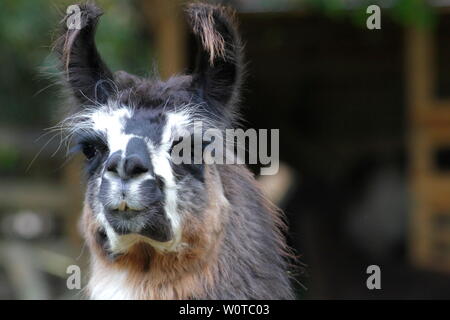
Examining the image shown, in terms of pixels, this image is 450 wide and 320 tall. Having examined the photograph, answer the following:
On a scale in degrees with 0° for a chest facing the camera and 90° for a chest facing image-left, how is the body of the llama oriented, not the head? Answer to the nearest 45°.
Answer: approximately 45°
